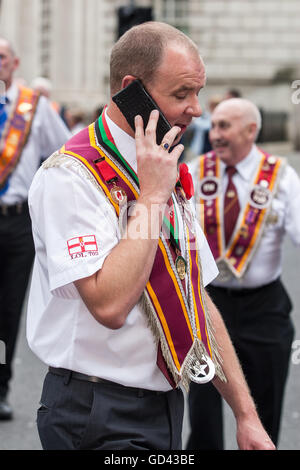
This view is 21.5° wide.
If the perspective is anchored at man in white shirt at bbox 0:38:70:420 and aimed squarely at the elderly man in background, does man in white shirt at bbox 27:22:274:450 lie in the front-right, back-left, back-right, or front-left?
front-right

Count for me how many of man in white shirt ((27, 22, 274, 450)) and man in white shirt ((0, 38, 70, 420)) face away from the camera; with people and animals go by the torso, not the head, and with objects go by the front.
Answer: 0

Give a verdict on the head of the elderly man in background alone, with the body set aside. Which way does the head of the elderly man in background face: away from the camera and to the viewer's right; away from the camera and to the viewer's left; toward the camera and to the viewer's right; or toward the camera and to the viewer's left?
toward the camera and to the viewer's left

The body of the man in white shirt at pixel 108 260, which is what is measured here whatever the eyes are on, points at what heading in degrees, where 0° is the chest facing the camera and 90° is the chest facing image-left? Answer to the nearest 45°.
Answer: approximately 315°

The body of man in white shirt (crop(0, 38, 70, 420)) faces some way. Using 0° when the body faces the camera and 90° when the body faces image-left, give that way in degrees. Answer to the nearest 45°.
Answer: approximately 0°

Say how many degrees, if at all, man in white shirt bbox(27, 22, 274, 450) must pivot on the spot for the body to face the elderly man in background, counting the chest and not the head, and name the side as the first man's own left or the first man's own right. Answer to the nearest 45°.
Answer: approximately 135° to the first man's own left

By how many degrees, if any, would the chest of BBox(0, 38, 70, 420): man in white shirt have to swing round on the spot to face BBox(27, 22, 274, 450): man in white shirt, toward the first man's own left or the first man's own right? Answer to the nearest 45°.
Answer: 0° — they already face them

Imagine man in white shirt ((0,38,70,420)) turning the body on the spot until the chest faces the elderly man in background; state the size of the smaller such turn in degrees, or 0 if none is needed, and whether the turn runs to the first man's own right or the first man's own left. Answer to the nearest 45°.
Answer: approximately 45° to the first man's own left
